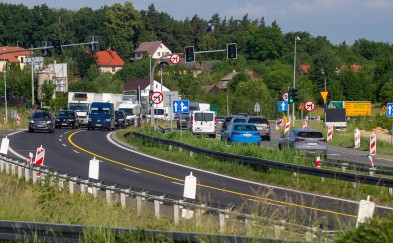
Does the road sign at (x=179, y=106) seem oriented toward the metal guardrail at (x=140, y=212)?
yes

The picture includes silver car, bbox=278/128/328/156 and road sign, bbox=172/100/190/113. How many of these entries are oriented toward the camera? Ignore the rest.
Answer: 1

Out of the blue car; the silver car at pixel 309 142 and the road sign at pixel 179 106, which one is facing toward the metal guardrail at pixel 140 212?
the road sign

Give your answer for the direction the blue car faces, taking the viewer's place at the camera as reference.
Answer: facing away from the viewer and to the left of the viewer

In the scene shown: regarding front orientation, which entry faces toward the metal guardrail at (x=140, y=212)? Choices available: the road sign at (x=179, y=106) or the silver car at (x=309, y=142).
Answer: the road sign

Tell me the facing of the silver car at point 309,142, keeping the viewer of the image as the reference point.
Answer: facing away from the viewer and to the left of the viewer

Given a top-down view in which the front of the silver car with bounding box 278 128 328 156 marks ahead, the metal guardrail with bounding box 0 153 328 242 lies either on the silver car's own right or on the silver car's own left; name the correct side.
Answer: on the silver car's own left

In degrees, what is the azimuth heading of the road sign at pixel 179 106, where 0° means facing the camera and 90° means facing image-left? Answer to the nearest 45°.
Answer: approximately 0°

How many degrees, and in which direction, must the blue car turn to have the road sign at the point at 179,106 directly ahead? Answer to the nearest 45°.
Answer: approximately 45° to its left

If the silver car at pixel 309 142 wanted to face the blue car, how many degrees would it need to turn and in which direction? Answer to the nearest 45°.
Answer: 0° — it already faces it
